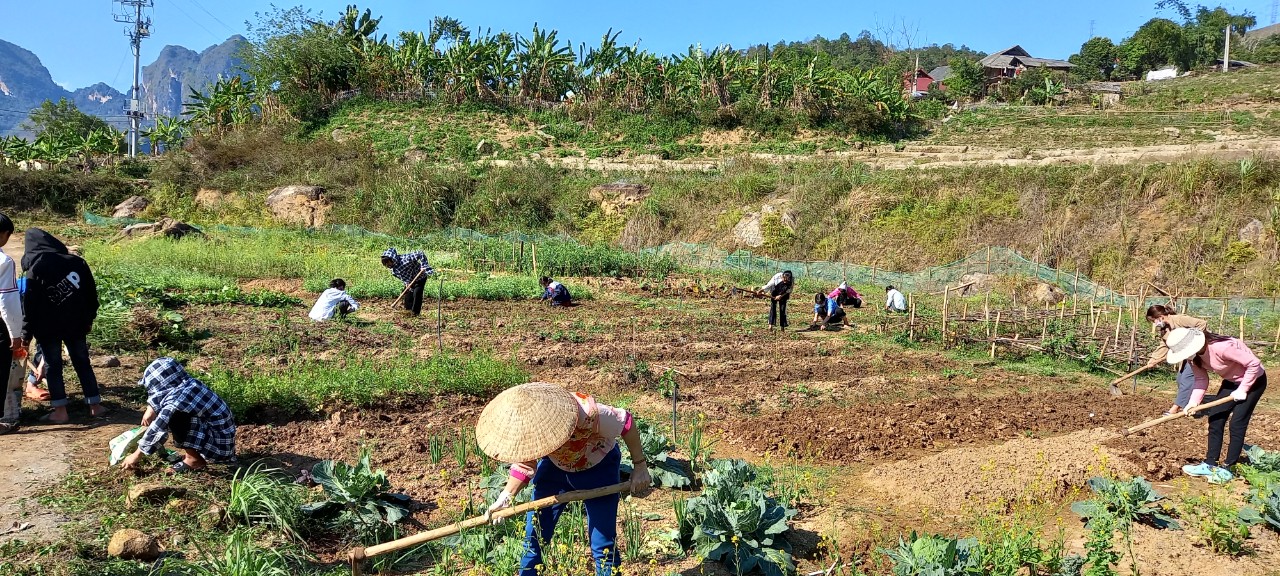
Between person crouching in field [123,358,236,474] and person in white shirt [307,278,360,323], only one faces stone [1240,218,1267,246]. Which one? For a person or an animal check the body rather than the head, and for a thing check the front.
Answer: the person in white shirt

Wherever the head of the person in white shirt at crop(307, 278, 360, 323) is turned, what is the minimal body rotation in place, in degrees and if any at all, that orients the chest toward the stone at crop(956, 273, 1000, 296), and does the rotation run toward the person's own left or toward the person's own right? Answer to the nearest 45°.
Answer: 0° — they already face it

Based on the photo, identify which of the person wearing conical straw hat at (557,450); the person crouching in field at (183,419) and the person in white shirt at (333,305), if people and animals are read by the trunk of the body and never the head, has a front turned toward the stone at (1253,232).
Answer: the person in white shirt

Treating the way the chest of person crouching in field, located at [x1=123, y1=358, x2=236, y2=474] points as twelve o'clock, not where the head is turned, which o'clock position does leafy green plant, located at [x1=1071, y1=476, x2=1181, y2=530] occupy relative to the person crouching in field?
The leafy green plant is roughly at 7 o'clock from the person crouching in field.

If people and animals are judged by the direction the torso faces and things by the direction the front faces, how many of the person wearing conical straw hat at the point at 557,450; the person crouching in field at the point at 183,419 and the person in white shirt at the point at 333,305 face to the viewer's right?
1

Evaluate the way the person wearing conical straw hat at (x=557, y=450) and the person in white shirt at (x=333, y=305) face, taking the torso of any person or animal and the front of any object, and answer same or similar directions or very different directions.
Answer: very different directions

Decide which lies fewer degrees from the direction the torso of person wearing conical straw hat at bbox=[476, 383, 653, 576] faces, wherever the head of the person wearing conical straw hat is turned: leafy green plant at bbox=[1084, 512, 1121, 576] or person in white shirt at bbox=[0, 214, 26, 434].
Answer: the person in white shirt

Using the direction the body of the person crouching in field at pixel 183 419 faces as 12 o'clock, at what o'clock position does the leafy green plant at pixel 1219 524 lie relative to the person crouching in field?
The leafy green plant is roughly at 7 o'clock from the person crouching in field.

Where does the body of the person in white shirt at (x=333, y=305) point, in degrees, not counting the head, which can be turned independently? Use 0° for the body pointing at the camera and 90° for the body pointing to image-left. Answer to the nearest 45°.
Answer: approximately 270°

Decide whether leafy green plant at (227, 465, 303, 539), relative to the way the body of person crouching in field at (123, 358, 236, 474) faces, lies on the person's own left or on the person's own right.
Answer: on the person's own left

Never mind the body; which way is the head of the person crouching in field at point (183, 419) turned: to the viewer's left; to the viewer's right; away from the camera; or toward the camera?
to the viewer's left

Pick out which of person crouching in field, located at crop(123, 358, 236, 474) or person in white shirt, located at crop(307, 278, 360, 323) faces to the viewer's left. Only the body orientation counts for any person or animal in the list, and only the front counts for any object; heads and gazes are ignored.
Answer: the person crouching in field

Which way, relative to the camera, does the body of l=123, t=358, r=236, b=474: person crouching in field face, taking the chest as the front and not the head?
to the viewer's left

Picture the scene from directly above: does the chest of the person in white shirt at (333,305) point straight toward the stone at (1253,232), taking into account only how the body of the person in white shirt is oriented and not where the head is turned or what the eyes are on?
yes

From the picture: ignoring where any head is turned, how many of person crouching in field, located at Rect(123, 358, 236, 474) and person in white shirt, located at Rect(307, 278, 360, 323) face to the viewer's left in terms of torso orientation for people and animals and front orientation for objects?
1
